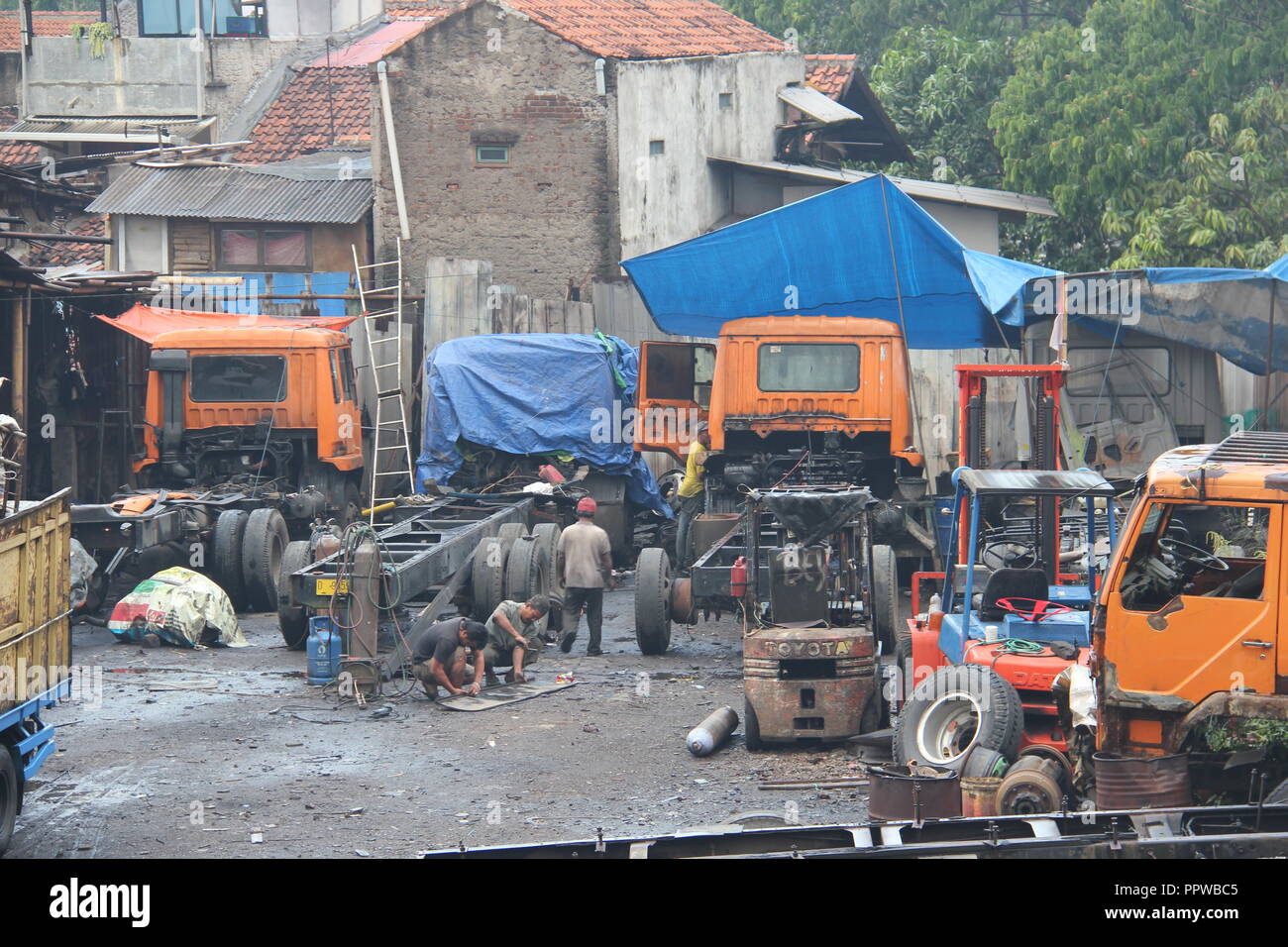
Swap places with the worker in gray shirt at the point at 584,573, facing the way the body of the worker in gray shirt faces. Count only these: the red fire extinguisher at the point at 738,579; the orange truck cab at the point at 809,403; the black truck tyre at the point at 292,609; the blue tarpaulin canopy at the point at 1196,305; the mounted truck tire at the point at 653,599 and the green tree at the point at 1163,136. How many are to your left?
1

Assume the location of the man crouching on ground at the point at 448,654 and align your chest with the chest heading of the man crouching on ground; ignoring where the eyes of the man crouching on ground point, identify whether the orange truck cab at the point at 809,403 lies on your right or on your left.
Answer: on your left

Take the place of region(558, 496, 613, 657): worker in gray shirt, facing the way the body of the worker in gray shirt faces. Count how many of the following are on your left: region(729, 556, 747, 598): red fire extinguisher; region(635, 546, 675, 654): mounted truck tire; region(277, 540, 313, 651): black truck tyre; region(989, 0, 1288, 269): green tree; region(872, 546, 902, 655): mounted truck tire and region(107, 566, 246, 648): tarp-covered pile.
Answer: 2

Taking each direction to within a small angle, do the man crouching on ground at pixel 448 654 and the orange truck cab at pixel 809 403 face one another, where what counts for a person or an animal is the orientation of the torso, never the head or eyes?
no

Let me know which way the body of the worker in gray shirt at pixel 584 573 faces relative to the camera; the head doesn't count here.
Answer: away from the camera

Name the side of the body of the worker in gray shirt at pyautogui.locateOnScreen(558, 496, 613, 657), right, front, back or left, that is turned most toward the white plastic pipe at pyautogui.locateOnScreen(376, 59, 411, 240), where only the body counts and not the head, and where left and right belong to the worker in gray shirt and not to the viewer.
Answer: front

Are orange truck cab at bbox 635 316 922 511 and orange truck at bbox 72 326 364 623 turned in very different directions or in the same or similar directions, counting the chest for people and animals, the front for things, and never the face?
same or similar directions

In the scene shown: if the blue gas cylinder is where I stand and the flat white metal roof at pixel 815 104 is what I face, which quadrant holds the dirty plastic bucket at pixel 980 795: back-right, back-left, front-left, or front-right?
back-right

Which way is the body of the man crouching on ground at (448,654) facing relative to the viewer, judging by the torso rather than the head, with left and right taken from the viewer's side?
facing the viewer and to the right of the viewer

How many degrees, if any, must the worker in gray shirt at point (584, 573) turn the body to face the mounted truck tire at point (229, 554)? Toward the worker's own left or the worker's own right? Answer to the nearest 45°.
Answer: approximately 45° to the worker's own left

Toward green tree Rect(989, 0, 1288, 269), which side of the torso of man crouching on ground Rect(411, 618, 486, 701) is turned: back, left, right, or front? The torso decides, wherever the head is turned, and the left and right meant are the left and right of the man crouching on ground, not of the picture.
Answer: left

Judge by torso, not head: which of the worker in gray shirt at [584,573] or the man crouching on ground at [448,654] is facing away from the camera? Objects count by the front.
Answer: the worker in gray shirt

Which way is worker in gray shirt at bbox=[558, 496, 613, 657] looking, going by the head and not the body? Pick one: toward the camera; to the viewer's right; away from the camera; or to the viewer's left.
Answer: away from the camera

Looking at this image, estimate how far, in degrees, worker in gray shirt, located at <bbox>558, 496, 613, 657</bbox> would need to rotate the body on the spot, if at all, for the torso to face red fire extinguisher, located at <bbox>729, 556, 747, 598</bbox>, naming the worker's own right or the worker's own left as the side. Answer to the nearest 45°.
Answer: approximately 135° to the worker's own right
